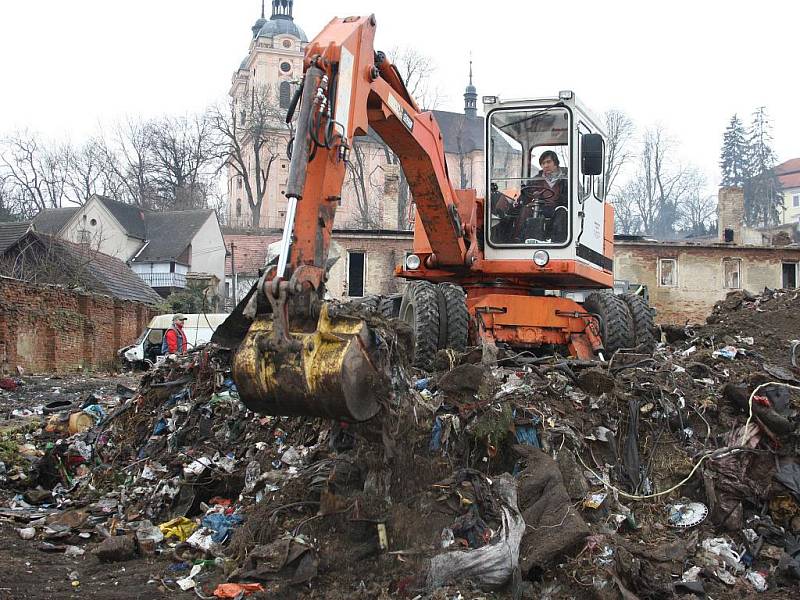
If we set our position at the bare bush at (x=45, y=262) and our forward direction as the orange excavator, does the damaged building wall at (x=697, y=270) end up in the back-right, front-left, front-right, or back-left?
front-left

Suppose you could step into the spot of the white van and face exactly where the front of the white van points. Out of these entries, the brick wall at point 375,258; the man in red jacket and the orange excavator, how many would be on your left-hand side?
2

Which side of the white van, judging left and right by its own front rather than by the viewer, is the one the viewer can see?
left

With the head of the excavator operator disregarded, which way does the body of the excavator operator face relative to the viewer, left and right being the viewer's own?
facing the viewer and to the left of the viewer

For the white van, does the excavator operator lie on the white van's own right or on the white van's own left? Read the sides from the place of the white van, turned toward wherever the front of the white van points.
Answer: on the white van's own left

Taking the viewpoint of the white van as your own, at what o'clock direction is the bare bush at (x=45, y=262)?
The bare bush is roughly at 2 o'clock from the white van.

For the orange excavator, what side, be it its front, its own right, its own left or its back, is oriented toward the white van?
right

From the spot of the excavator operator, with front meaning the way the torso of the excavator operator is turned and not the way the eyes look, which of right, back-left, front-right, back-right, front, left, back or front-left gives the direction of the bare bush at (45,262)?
right

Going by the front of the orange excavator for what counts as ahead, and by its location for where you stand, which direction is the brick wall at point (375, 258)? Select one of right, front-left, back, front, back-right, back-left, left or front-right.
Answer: back-right

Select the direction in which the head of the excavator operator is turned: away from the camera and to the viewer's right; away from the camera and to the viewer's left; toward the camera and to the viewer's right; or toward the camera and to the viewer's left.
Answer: toward the camera and to the viewer's left

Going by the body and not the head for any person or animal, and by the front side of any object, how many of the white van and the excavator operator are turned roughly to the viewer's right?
0

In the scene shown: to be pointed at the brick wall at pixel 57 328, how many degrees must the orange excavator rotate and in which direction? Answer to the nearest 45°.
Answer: approximately 90° to its right

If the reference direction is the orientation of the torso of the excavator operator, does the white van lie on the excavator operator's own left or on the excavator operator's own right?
on the excavator operator's own right

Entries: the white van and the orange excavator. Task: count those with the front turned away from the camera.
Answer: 0

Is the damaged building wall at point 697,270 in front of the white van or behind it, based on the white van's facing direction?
behind
